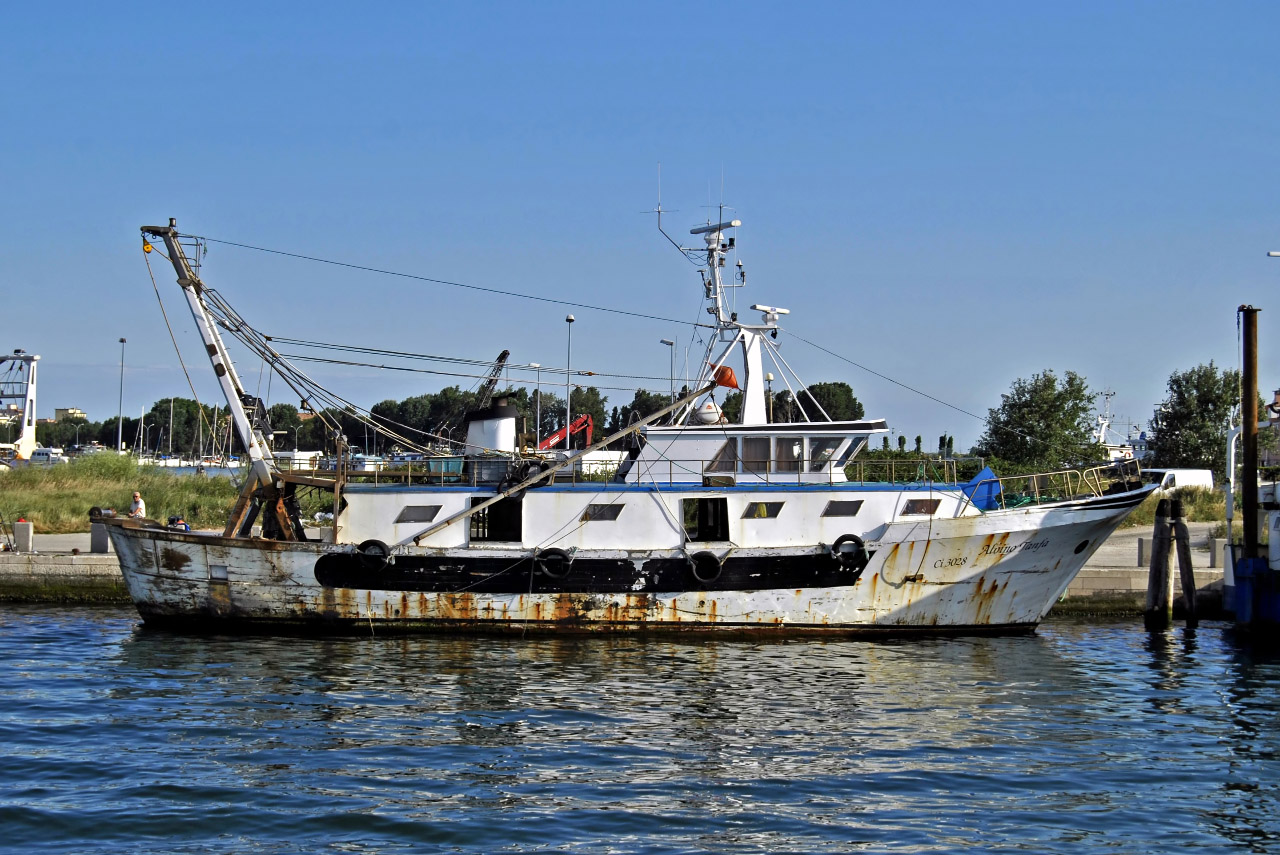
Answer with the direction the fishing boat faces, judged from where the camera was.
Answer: facing to the right of the viewer

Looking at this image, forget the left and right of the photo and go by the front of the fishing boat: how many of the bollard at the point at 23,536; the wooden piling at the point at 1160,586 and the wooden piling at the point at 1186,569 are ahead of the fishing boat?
2

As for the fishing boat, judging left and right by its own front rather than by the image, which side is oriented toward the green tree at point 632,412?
left

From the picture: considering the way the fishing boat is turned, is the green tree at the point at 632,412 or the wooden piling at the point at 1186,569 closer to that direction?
the wooden piling

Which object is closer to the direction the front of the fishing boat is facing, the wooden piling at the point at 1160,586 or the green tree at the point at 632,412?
the wooden piling

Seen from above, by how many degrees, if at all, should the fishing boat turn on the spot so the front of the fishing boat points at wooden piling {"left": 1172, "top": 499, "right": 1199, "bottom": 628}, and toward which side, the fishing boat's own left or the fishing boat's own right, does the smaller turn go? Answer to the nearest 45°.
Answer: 0° — it already faces it

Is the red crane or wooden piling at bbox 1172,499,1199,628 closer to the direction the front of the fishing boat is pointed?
the wooden piling

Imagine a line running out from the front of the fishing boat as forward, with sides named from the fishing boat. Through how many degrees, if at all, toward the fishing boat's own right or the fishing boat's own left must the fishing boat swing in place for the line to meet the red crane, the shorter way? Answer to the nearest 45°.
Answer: approximately 90° to the fishing boat's own left
